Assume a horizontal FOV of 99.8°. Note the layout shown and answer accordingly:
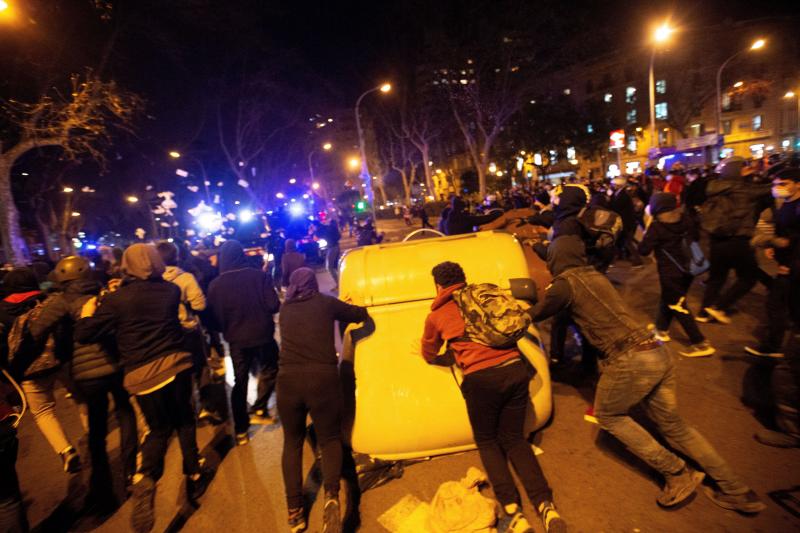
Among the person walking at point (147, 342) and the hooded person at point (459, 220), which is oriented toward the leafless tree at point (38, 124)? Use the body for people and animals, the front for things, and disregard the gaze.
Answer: the person walking

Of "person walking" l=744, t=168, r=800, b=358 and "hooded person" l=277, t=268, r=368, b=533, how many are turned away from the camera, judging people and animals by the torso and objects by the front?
1

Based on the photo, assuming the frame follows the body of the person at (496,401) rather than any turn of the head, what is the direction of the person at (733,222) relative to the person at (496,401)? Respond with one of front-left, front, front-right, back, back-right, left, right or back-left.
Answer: right

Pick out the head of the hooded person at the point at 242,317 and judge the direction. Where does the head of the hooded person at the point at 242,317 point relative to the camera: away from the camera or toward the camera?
away from the camera

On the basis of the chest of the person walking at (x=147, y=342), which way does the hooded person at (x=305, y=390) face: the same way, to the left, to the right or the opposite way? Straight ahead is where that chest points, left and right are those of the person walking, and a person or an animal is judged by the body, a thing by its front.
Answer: the same way

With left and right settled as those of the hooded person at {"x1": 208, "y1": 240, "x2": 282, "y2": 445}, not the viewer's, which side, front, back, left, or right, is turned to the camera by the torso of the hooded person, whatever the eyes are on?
back

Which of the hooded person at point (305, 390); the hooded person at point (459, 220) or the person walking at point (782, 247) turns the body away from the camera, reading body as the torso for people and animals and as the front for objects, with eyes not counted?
the hooded person at point (305, 390)

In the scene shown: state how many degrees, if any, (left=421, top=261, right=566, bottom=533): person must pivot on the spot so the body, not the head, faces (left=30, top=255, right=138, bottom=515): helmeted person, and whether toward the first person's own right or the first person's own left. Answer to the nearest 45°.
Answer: approximately 45° to the first person's own left

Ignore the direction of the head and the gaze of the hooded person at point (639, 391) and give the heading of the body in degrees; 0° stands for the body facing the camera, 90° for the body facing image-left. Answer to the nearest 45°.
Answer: approximately 135°

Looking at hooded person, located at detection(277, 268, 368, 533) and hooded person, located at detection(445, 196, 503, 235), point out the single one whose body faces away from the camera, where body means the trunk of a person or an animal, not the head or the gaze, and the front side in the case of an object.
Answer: hooded person, located at detection(277, 268, 368, 533)
